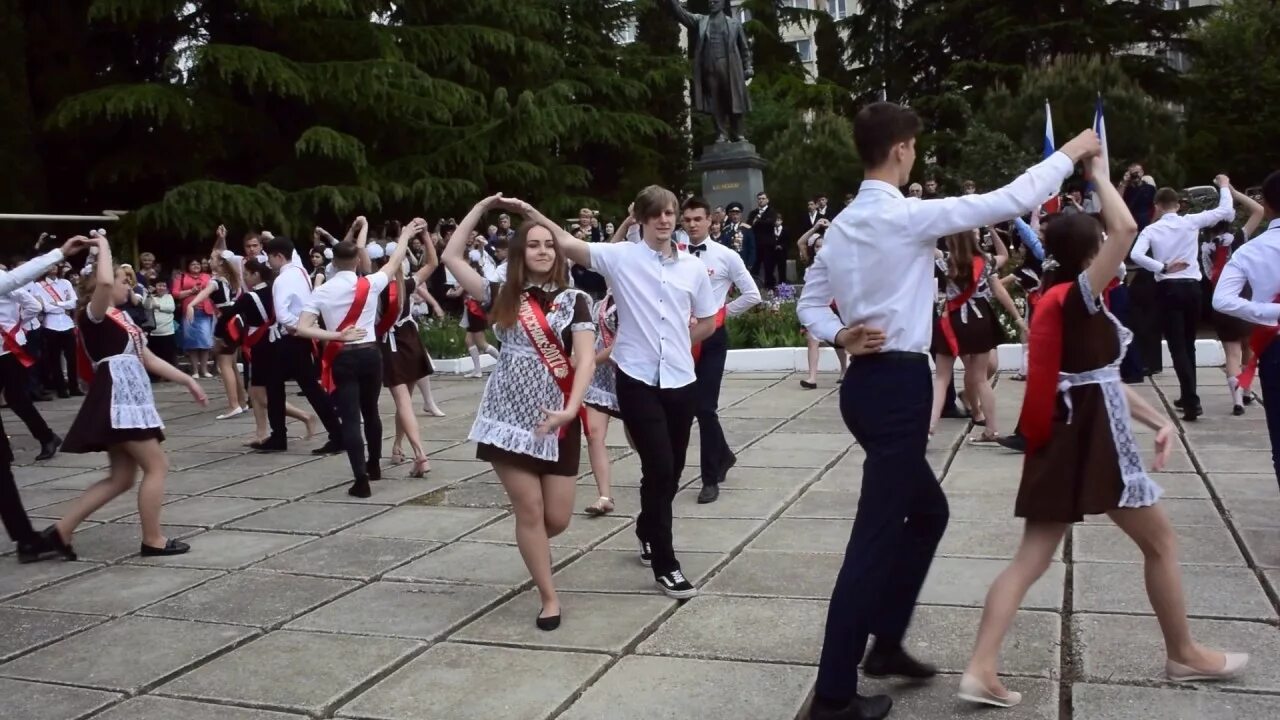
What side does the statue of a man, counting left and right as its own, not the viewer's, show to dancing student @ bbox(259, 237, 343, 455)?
front

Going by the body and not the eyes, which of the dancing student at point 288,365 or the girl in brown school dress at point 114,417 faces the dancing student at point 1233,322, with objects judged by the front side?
the girl in brown school dress

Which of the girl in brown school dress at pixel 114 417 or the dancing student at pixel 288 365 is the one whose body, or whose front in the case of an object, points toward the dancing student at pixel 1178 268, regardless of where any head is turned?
the girl in brown school dress

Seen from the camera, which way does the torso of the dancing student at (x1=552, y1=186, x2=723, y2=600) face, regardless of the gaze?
toward the camera

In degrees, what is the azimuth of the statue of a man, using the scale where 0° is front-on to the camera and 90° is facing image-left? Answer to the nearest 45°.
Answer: approximately 0°

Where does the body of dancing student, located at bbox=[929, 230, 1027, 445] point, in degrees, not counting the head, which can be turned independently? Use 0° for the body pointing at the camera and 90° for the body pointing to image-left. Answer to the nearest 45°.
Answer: approximately 180°

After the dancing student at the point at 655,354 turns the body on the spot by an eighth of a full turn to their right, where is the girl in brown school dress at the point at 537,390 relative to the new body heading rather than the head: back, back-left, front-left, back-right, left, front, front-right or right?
front
